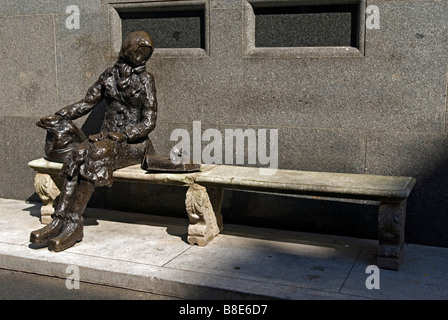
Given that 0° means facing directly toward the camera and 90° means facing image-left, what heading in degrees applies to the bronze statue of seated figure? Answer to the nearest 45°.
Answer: approximately 45°
